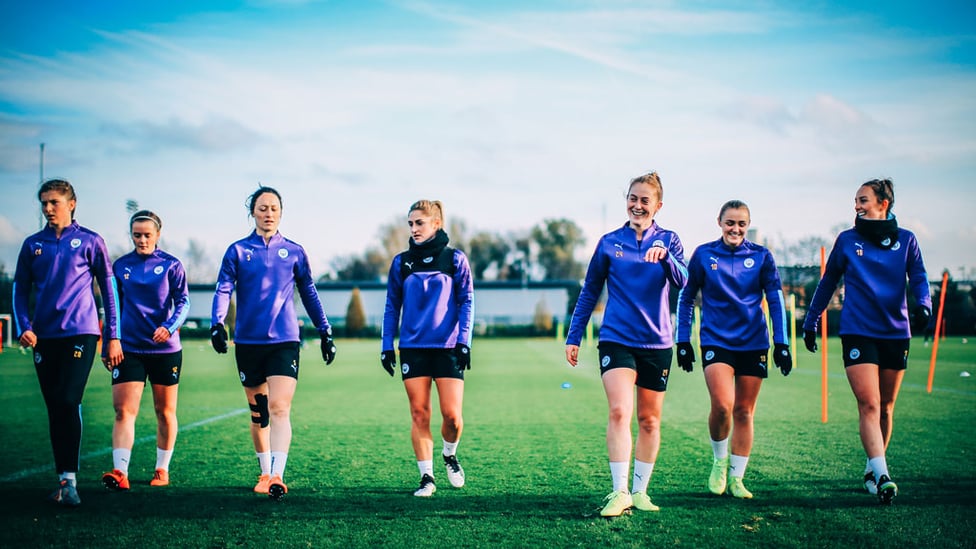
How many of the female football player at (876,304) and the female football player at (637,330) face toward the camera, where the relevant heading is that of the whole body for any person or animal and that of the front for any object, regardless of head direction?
2

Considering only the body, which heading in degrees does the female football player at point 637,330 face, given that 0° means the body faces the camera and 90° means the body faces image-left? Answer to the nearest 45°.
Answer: approximately 0°

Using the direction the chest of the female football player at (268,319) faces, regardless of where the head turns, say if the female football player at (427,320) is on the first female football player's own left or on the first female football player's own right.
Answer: on the first female football player's own left

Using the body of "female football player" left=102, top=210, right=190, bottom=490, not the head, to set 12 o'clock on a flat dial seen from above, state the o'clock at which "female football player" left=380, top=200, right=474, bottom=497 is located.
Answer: "female football player" left=380, top=200, right=474, bottom=497 is roughly at 10 o'clock from "female football player" left=102, top=210, right=190, bottom=490.

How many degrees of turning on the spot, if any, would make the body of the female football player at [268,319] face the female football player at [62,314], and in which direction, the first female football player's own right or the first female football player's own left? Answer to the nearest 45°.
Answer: approximately 90° to the first female football player's own right

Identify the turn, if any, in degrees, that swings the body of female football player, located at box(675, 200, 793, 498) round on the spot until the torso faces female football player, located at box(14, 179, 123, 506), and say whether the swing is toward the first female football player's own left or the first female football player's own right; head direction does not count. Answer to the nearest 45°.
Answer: approximately 90° to the first female football player's own right

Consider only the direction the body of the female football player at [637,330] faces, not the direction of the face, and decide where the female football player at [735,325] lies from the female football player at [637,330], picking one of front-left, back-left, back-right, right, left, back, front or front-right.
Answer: back-left

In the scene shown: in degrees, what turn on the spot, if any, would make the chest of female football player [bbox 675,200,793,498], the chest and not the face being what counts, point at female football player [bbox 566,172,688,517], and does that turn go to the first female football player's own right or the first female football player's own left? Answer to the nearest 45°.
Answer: approximately 45° to the first female football player's own right

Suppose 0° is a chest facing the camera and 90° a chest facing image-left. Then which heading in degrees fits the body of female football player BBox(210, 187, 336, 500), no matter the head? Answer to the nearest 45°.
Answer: approximately 0°
